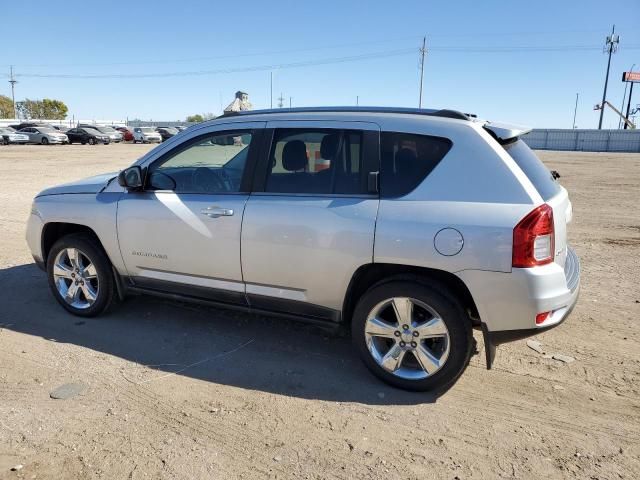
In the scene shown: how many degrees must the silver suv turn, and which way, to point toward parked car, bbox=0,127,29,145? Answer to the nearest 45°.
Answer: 0° — it already faces it

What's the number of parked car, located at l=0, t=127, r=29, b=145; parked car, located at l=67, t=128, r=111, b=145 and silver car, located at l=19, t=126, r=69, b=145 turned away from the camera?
0

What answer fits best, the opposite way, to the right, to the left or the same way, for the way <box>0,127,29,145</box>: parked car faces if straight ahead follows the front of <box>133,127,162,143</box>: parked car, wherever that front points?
the same way

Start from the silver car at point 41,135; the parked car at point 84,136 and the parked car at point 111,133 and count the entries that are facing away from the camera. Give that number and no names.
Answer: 0

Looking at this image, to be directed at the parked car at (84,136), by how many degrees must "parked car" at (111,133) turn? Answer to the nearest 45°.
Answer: approximately 90° to its right

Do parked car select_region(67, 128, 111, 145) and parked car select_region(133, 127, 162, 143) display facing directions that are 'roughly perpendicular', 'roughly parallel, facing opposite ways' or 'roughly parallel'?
roughly parallel

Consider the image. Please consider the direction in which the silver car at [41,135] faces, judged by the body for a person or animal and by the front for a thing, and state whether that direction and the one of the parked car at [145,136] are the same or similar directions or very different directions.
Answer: same or similar directions
